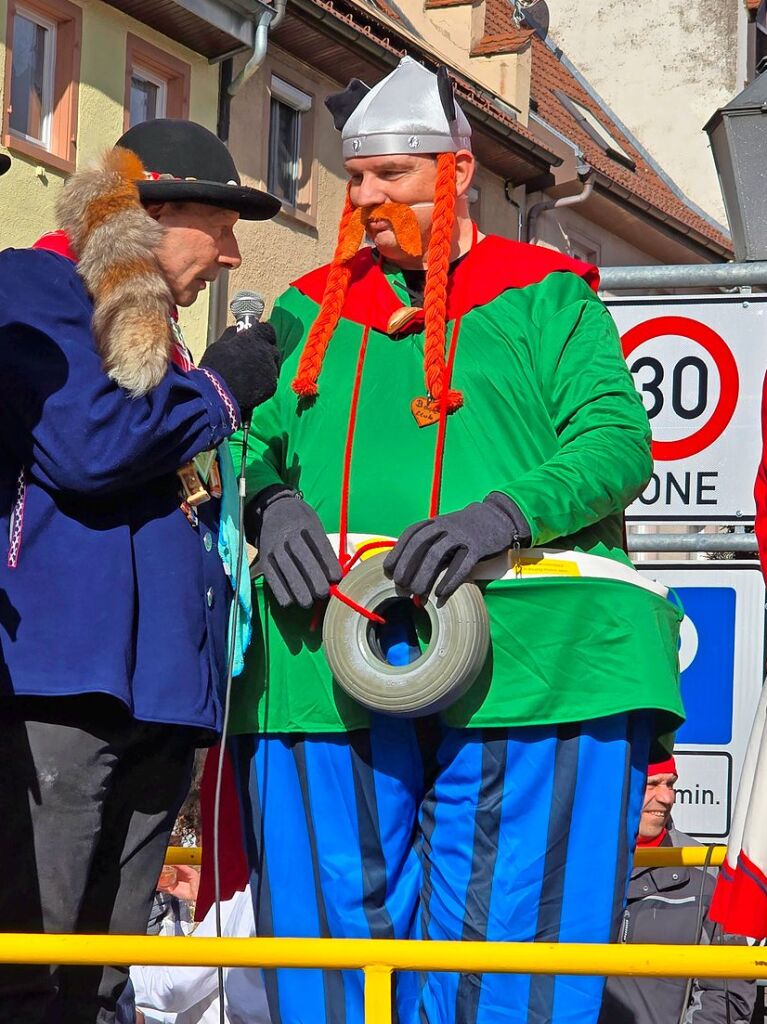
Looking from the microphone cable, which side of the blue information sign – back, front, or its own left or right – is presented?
front

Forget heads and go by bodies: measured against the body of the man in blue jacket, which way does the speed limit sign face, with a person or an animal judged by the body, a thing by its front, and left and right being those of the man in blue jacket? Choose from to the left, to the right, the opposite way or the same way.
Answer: to the right

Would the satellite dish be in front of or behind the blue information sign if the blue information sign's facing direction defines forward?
behind

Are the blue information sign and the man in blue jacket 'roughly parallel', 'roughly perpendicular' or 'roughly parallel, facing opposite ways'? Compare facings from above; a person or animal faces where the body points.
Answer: roughly perpendicular

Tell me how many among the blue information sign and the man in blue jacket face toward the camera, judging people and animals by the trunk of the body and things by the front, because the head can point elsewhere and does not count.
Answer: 1

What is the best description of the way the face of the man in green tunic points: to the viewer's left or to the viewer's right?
to the viewer's left

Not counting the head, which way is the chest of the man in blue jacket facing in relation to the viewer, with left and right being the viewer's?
facing to the right of the viewer

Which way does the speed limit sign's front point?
toward the camera

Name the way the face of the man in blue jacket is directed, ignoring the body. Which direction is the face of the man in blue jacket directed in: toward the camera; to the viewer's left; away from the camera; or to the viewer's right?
to the viewer's right

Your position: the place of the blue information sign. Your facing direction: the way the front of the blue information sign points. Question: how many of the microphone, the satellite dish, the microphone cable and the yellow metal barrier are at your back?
1

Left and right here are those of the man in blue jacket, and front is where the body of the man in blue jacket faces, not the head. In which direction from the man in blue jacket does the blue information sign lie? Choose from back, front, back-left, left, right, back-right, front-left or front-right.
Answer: front-left

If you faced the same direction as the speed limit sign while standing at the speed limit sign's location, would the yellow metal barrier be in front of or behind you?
in front

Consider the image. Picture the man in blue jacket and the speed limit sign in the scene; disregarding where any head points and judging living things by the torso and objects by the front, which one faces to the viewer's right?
the man in blue jacket

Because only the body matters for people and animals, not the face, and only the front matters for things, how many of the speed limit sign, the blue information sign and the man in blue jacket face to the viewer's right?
1

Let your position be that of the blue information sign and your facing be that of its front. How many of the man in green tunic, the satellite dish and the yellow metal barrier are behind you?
1
